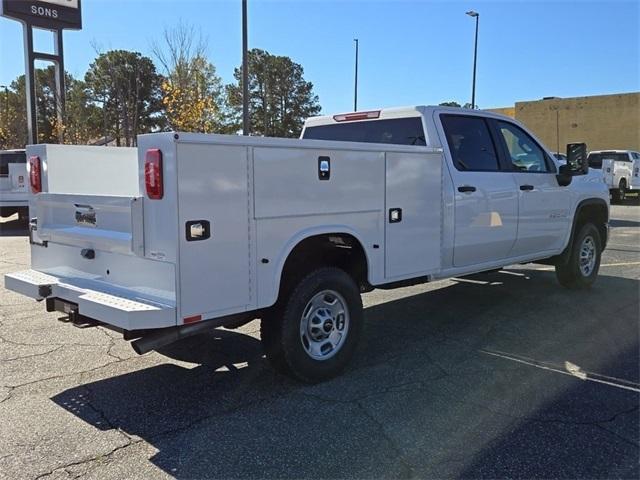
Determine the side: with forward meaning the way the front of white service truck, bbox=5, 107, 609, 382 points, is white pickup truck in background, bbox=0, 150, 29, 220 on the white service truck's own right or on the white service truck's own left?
on the white service truck's own left

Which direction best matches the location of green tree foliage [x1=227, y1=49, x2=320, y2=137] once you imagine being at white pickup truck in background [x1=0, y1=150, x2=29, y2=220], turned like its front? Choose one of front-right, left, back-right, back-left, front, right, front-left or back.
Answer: front-right

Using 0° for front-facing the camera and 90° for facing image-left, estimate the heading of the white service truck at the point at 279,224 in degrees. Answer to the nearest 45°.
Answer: approximately 225°

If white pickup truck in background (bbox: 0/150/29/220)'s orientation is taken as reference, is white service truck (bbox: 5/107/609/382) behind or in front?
behind

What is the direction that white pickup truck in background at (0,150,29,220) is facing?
away from the camera

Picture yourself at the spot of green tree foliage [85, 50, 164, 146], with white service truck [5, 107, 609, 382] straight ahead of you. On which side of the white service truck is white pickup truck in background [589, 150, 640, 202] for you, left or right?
left

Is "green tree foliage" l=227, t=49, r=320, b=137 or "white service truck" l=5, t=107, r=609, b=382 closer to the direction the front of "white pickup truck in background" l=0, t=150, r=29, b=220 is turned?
the green tree foliage

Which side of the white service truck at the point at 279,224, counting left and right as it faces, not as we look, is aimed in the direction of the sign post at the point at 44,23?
left

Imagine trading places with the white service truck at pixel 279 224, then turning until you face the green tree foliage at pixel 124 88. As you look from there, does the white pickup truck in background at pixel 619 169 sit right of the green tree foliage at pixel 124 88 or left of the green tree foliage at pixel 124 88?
right

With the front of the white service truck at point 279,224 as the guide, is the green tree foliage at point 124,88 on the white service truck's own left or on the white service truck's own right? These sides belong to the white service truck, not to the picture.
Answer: on the white service truck's own left
